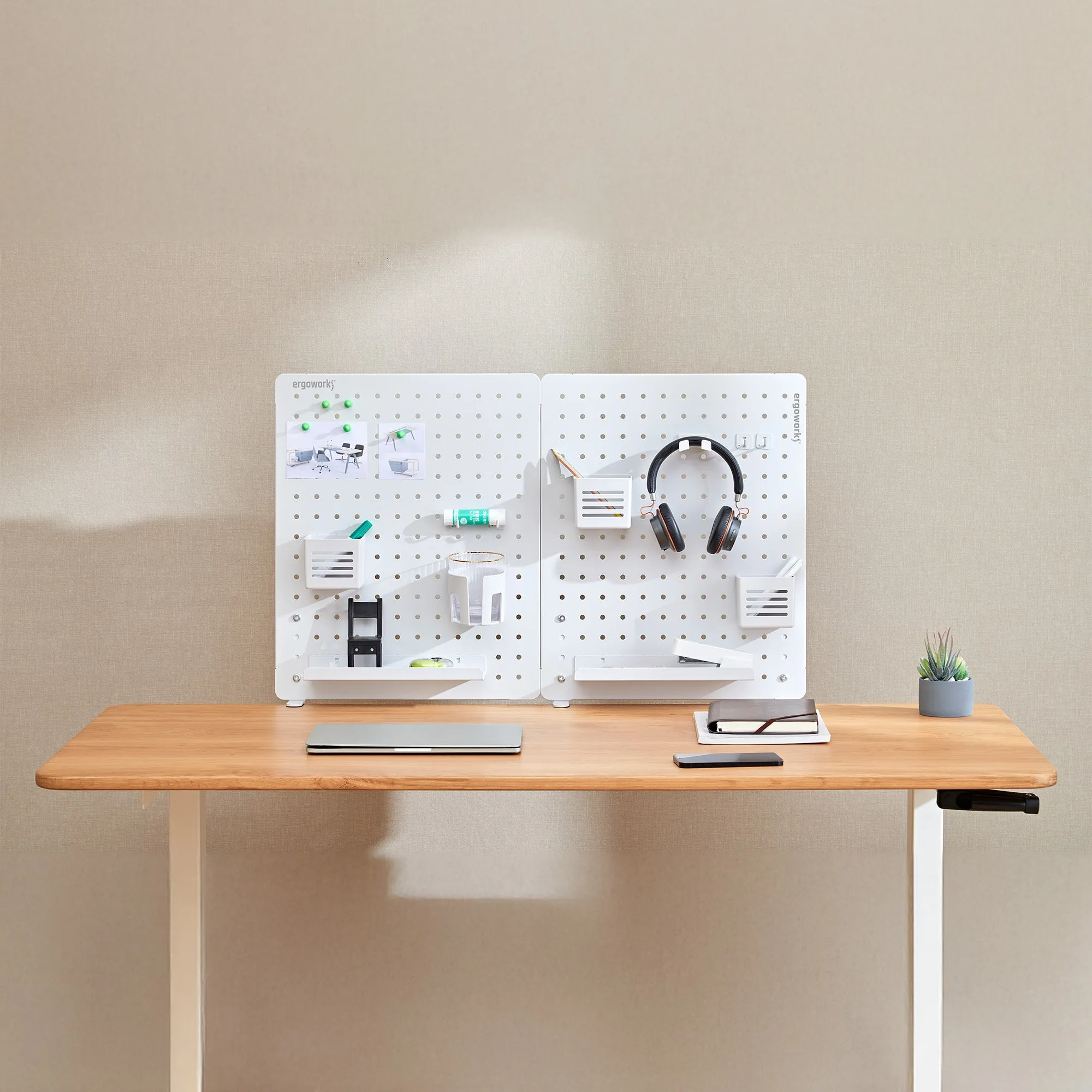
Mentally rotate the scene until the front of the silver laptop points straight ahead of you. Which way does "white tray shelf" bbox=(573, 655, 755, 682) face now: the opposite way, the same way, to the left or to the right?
the same way

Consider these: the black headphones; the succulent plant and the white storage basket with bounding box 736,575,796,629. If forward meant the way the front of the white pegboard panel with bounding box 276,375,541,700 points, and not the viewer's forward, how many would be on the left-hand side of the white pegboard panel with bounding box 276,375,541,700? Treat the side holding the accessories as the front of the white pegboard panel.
3

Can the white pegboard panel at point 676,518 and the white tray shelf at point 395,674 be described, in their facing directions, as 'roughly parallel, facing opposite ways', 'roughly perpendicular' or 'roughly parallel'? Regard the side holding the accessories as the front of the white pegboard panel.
roughly parallel

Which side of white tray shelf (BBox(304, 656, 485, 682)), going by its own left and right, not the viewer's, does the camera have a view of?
front

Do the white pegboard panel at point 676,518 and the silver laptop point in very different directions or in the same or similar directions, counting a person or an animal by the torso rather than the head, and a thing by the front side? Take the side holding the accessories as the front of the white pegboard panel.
same or similar directions

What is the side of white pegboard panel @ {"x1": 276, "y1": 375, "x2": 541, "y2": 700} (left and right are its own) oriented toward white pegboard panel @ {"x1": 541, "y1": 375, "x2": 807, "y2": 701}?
left

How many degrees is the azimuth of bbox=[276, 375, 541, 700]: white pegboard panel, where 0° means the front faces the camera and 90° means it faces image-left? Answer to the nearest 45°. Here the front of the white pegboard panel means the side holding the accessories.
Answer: approximately 0°

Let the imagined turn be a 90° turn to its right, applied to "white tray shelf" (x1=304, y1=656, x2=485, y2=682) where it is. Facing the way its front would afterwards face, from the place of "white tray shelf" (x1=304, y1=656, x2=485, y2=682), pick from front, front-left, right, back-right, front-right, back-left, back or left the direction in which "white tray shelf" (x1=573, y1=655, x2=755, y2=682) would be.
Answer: back

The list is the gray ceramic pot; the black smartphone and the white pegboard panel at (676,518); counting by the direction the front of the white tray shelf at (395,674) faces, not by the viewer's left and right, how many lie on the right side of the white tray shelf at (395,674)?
0

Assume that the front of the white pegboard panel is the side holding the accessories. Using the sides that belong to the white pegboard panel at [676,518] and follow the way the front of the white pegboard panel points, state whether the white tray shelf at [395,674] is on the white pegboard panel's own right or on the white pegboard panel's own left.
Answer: on the white pegboard panel's own right

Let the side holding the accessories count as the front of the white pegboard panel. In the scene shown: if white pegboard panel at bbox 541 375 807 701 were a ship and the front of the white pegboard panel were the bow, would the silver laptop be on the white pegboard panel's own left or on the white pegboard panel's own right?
on the white pegboard panel's own right

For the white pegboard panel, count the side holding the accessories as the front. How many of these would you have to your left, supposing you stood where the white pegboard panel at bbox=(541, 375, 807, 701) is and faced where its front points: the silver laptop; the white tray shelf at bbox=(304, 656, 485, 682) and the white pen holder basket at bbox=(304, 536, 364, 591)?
0
